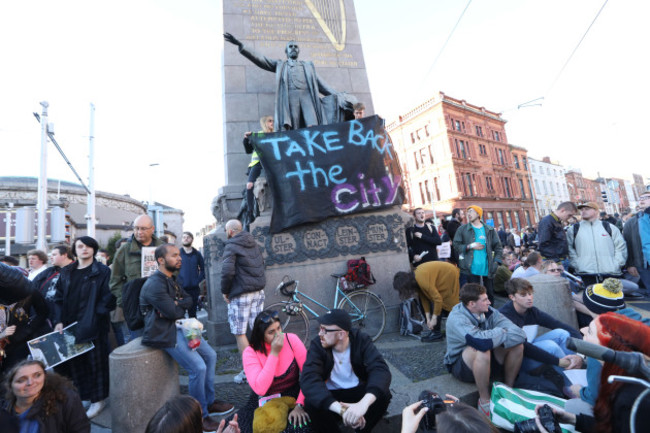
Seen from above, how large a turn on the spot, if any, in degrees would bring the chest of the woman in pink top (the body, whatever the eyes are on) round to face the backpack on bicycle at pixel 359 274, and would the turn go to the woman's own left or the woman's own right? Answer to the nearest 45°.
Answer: approximately 90° to the woman's own left

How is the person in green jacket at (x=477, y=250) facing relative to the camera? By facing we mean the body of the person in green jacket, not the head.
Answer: toward the camera

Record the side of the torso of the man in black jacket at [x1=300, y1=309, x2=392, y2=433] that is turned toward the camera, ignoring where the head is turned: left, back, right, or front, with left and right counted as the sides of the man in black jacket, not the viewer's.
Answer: front

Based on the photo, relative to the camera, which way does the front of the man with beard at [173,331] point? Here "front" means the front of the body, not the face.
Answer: to the viewer's right

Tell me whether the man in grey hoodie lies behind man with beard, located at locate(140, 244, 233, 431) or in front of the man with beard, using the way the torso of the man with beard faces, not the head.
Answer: in front

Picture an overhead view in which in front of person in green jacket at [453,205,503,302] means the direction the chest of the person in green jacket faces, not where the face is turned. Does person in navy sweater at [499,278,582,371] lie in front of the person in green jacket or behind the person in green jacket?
in front

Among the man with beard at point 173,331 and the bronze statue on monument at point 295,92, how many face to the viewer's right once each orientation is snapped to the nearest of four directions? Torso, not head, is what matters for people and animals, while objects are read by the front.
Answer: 1

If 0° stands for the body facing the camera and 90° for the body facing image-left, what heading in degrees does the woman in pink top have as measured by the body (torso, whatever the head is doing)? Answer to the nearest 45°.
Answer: approximately 315°

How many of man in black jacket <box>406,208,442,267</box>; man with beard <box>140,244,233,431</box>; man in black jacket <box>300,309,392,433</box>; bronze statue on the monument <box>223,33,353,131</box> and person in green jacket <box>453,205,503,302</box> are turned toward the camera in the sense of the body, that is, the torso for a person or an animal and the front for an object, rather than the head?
4
